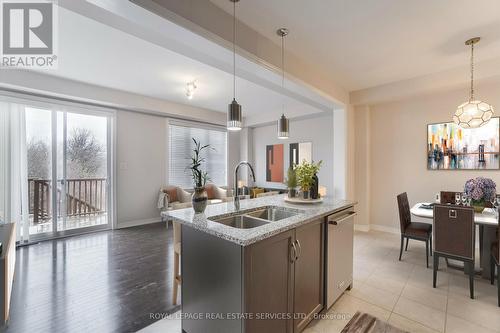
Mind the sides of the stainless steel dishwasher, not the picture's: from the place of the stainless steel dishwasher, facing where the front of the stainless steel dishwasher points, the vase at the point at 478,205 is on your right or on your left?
on your left

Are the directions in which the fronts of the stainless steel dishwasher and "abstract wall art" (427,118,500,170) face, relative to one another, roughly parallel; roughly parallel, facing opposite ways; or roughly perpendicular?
roughly perpendicular

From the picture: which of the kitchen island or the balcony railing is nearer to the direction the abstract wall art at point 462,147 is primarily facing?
the kitchen island

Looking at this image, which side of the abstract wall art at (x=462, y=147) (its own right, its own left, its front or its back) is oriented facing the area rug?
front

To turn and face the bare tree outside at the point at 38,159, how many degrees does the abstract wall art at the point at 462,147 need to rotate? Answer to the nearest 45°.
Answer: approximately 45° to its right

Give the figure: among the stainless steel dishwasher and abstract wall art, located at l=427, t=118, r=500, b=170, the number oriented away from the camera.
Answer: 0

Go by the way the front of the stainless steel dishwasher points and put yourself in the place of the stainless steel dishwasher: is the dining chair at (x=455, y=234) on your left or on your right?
on your left

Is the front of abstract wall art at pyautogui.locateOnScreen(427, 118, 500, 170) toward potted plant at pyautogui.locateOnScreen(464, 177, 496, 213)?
yes

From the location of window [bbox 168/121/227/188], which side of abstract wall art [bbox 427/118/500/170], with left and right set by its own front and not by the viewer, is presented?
right

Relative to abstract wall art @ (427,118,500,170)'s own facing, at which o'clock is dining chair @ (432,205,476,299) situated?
The dining chair is roughly at 12 o'clock from the abstract wall art.

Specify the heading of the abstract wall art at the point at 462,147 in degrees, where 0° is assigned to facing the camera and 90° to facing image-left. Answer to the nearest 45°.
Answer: approximately 0°

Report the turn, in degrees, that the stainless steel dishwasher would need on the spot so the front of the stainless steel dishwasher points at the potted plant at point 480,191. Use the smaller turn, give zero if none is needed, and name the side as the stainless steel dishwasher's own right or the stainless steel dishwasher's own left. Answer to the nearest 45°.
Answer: approximately 90° to the stainless steel dishwasher's own left

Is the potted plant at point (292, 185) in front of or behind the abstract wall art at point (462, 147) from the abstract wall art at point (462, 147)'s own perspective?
in front

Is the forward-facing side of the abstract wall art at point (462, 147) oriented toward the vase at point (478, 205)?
yes
